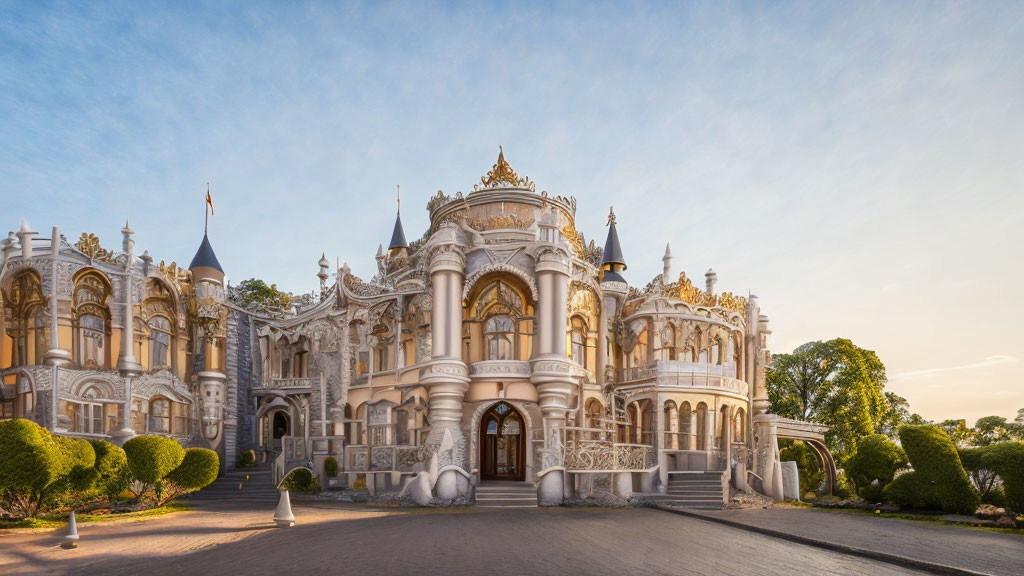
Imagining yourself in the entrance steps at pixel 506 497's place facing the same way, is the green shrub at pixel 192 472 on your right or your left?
on your right

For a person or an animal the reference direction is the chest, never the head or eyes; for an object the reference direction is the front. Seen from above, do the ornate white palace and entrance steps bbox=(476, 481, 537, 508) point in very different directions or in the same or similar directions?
same or similar directions

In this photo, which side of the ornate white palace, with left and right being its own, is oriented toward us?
front

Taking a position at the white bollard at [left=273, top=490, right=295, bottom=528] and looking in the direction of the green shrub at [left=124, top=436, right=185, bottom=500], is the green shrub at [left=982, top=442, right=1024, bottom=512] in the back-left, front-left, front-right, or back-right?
back-right

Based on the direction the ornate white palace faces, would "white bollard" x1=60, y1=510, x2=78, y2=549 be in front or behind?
in front

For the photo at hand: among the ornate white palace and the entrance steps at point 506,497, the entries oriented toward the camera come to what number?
2

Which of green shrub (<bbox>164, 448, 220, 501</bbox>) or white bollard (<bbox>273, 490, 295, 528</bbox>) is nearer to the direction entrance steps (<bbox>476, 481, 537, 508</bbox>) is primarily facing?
the white bollard

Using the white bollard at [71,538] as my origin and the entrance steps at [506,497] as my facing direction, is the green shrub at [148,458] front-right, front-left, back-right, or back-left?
front-left

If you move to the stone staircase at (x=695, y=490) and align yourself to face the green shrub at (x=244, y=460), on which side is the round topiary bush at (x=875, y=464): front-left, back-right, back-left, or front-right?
back-right

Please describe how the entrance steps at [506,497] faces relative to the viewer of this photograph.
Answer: facing the viewer
